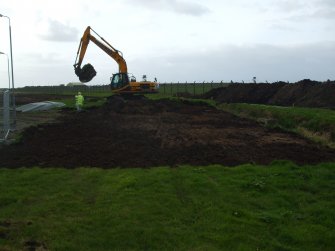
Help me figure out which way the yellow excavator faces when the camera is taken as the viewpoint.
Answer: facing to the left of the viewer

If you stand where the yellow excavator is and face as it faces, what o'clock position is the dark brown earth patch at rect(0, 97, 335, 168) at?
The dark brown earth patch is roughly at 9 o'clock from the yellow excavator.

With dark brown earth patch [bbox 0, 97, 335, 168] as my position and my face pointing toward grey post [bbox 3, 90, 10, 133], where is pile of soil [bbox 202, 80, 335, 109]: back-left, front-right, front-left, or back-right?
back-right

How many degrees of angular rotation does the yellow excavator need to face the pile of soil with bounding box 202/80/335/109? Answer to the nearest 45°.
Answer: approximately 180°

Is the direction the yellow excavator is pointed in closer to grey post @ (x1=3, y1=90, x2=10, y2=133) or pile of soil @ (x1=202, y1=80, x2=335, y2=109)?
the grey post

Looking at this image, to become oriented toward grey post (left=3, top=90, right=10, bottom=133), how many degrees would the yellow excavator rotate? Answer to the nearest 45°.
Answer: approximately 90° to its left
